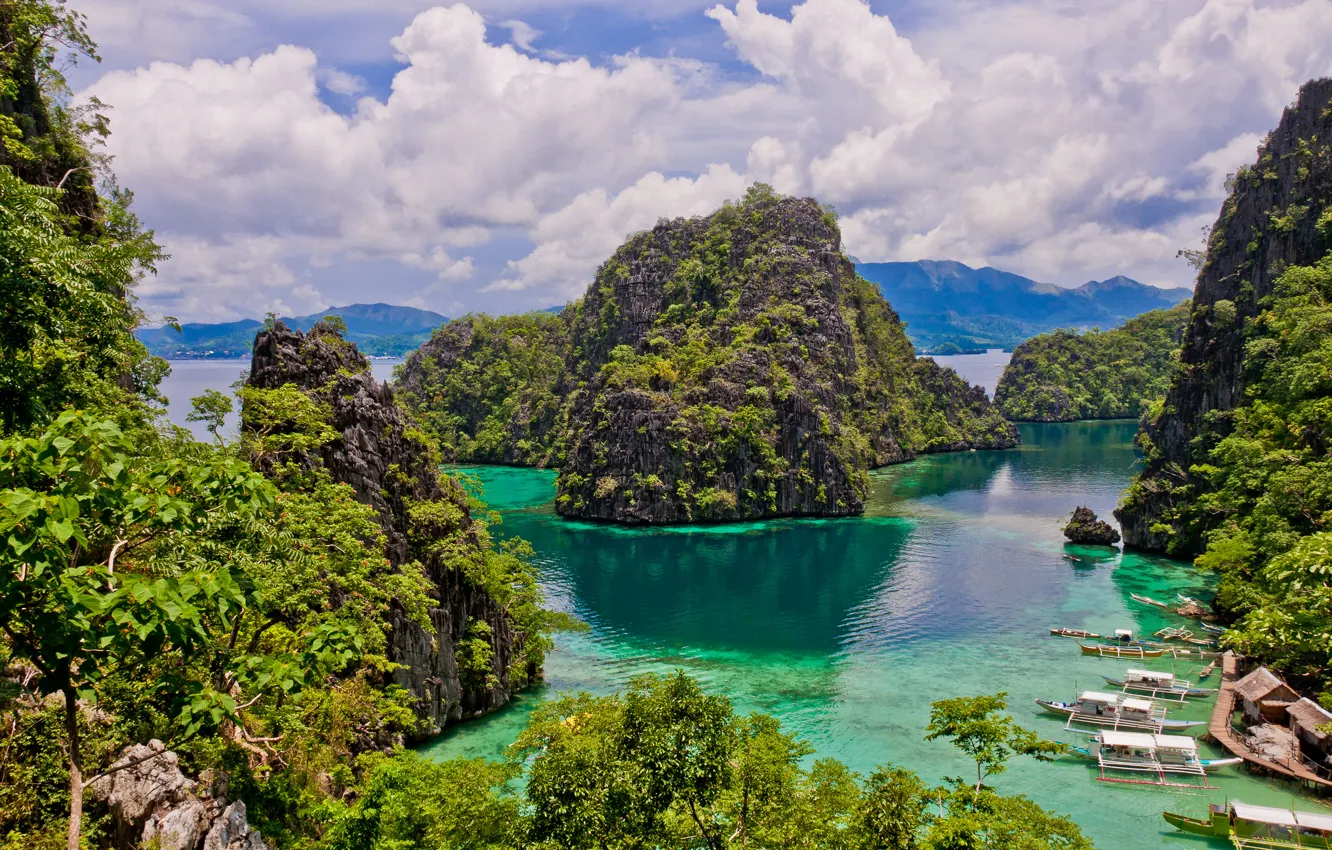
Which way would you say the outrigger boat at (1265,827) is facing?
to the viewer's left

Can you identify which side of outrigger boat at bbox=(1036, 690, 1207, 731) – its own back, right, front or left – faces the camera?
right

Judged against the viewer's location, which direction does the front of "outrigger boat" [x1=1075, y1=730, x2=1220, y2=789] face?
facing to the right of the viewer
